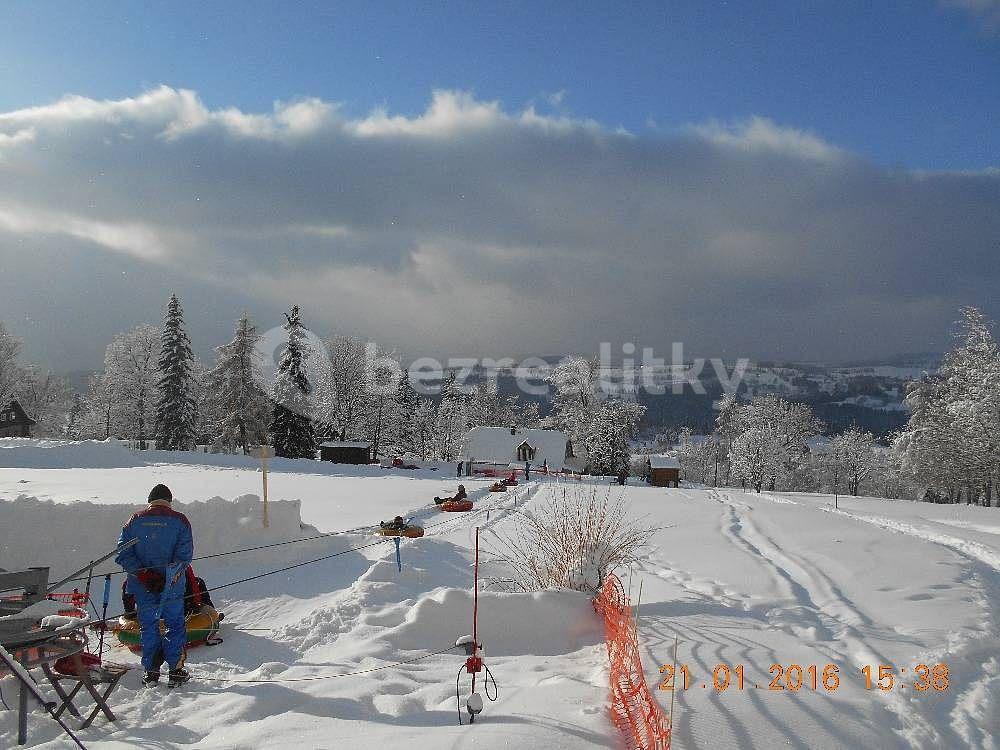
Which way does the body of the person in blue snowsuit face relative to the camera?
away from the camera

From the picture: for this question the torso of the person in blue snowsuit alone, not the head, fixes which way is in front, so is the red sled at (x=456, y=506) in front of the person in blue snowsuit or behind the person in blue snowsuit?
in front

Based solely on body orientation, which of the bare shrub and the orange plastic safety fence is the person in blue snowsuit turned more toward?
the bare shrub

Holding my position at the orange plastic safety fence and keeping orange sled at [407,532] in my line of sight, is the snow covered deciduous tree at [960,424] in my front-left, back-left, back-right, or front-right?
front-right

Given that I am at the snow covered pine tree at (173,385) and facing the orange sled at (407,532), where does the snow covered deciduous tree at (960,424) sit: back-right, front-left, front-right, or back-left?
front-left

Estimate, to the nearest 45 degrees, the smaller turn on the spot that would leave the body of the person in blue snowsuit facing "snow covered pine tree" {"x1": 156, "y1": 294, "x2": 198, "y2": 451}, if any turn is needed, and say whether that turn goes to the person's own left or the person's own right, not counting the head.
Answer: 0° — they already face it

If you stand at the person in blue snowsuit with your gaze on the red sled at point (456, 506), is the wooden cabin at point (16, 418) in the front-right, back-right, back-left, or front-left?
front-left

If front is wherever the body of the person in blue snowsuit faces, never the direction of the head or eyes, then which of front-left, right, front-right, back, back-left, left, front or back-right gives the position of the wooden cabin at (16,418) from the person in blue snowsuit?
front

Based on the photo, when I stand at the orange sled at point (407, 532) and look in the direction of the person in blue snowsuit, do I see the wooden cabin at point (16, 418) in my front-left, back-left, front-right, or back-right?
back-right

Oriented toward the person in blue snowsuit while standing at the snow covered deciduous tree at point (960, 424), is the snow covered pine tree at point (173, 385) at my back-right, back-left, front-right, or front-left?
front-right

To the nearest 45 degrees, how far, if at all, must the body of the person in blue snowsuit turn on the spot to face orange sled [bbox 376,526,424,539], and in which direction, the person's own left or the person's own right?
approximately 45° to the person's own right

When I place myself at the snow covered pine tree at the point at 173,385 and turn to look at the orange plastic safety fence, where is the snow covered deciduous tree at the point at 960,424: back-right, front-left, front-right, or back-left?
front-left

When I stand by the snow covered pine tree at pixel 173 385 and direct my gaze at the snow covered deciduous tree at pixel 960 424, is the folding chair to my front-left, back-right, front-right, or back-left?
front-right
